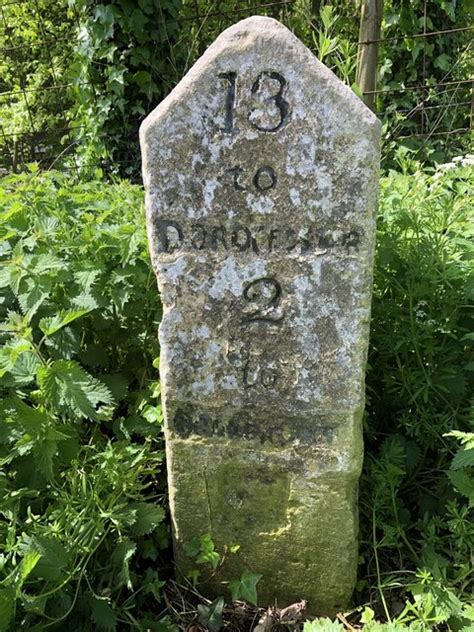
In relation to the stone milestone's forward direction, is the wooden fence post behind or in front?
behind

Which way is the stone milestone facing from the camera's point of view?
toward the camera
